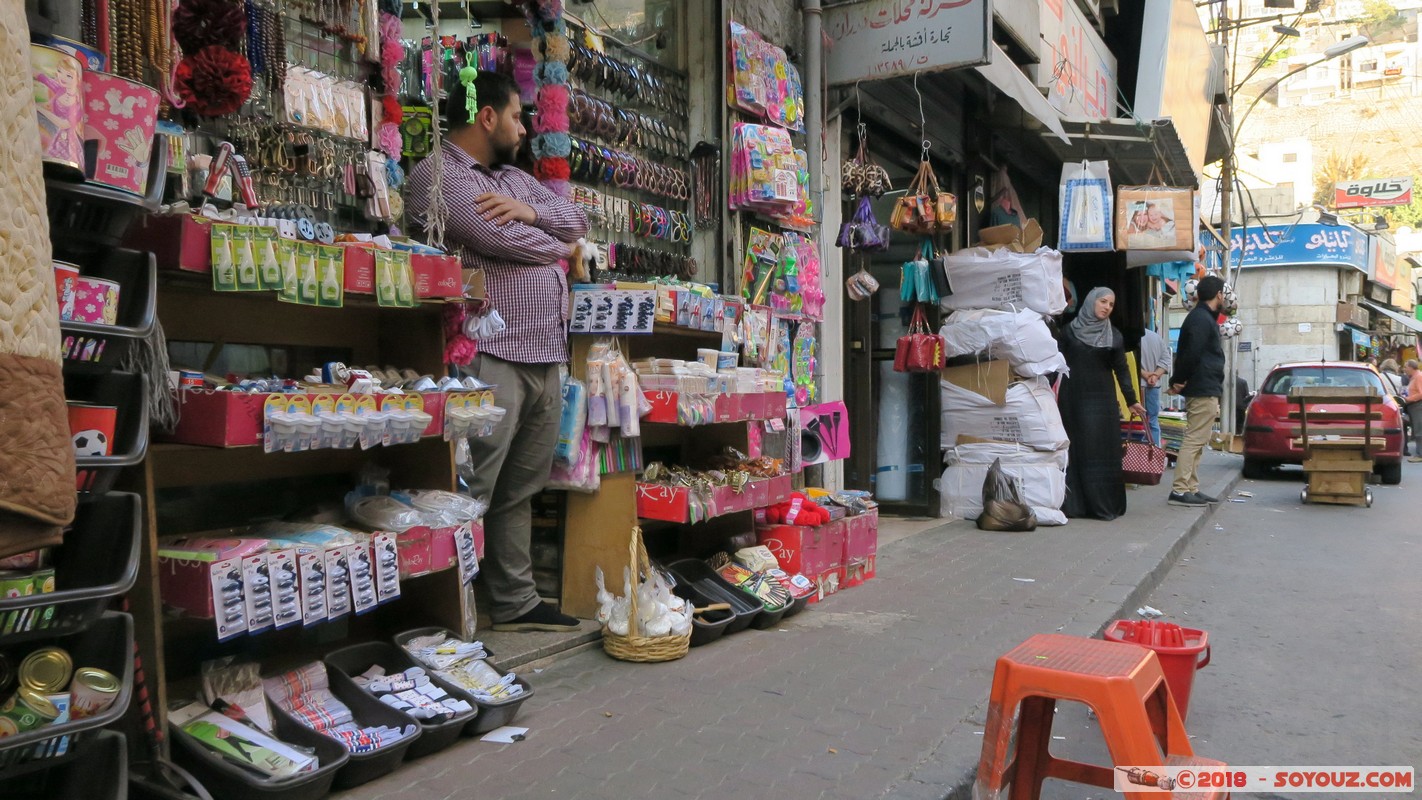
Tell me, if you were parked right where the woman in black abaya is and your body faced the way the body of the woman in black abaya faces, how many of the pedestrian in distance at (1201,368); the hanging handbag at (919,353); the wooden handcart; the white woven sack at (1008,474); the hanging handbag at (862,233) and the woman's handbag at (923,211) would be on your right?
4

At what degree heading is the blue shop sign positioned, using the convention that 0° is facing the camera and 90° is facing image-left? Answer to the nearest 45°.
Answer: approximately 0°

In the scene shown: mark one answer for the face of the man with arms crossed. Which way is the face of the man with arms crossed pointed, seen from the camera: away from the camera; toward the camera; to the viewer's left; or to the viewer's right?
to the viewer's right

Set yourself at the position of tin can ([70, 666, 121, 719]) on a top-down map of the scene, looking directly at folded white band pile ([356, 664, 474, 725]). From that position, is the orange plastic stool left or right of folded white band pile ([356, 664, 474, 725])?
right

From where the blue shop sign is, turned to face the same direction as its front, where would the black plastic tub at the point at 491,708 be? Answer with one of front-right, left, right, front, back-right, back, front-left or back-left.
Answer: front

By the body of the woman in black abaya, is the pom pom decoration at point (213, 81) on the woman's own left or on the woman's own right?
on the woman's own right

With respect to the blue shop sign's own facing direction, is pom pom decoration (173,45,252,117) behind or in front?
in front
